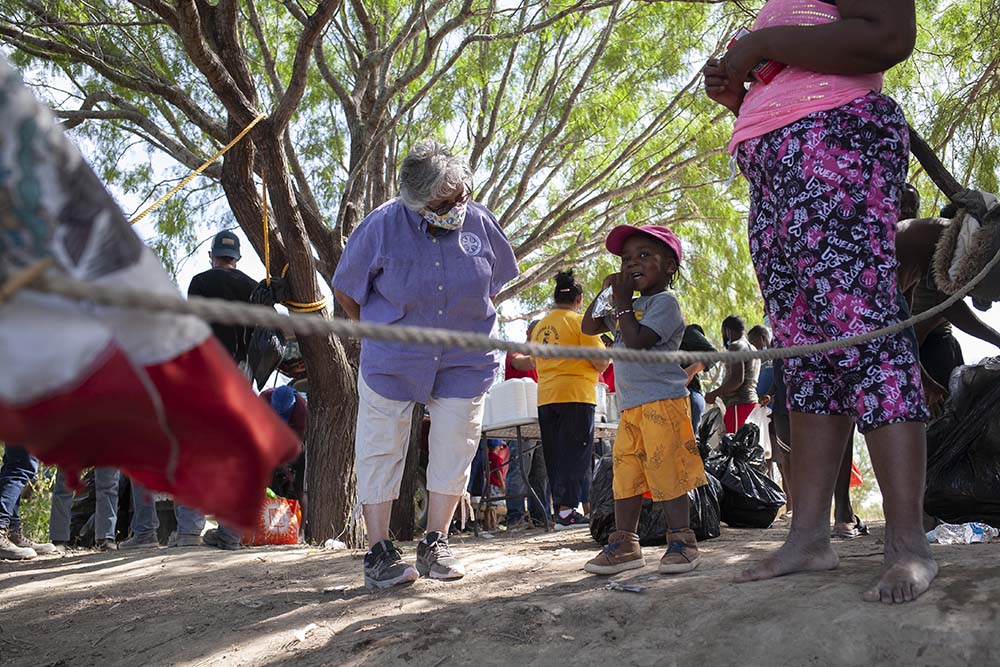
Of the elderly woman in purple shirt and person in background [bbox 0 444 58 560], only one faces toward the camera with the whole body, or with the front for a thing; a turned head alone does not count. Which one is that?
the elderly woman in purple shirt

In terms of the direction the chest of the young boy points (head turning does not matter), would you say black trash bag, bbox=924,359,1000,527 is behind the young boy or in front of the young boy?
behind

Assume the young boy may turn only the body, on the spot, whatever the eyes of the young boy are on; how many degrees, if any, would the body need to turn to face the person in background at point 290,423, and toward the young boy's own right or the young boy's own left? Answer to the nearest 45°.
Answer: approximately 90° to the young boy's own right

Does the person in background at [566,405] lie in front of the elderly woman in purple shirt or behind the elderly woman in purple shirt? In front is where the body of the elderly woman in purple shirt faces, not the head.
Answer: behind

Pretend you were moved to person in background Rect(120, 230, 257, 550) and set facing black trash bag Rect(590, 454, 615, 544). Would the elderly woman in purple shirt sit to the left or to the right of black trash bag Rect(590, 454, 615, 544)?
right

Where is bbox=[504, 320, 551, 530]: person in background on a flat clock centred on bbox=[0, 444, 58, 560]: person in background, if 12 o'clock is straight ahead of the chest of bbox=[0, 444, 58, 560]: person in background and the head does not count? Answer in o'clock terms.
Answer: bbox=[504, 320, 551, 530]: person in background is roughly at 12 o'clock from bbox=[0, 444, 58, 560]: person in background.

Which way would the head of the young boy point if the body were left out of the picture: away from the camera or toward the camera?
toward the camera

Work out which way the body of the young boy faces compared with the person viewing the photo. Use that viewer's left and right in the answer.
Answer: facing the viewer and to the left of the viewer

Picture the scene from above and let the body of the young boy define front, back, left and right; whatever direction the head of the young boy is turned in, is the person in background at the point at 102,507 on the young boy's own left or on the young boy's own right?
on the young boy's own right

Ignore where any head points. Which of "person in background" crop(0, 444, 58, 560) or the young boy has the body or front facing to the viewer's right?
the person in background

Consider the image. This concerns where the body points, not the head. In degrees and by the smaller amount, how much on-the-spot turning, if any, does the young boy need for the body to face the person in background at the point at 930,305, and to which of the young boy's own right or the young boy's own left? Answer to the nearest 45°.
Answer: approximately 135° to the young boy's own left

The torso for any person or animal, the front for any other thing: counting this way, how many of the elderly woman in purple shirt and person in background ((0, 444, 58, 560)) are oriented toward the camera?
1

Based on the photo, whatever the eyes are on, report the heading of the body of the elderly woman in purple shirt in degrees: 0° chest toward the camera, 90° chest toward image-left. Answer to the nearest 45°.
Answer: approximately 0°
